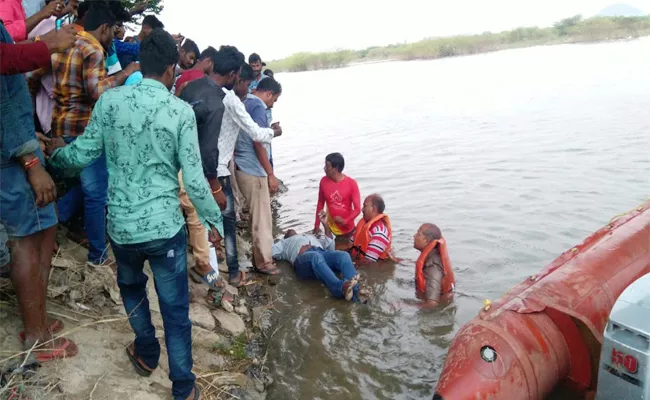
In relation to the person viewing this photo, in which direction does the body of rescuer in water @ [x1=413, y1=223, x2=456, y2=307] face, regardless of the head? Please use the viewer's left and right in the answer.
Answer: facing to the left of the viewer

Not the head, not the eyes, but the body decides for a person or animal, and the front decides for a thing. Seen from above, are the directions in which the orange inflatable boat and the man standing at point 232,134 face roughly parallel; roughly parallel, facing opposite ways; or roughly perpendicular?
roughly parallel

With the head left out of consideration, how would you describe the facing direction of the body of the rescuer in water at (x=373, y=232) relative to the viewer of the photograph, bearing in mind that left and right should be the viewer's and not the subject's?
facing to the left of the viewer

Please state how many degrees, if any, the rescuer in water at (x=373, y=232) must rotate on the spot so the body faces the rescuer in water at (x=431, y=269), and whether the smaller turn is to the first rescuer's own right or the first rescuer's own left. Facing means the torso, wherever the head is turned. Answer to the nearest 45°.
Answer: approximately 135° to the first rescuer's own left

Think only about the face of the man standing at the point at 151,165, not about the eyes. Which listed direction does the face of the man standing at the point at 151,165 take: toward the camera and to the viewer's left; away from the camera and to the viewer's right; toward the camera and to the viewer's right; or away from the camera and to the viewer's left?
away from the camera and to the viewer's right

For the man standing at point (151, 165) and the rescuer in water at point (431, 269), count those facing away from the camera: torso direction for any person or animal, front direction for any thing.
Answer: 1

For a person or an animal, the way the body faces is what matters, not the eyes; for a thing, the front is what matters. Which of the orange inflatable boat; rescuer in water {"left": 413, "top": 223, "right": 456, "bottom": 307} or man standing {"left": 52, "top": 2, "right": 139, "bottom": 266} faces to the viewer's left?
the rescuer in water

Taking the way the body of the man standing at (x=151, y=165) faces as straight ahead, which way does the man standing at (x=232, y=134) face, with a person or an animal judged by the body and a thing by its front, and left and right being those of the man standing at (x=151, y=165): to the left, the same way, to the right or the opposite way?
to the right

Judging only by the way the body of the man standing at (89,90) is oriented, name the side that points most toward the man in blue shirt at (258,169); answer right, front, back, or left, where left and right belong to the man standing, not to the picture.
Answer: front

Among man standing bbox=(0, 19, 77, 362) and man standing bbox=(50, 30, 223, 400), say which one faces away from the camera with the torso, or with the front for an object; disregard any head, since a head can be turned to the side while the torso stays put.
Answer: man standing bbox=(50, 30, 223, 400)

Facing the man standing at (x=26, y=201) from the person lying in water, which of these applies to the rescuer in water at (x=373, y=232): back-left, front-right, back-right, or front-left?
back-left

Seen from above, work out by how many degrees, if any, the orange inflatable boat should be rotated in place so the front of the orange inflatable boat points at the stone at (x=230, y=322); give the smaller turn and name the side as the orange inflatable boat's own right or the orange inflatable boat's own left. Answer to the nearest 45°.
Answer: approximately 135° to the orange inflatable boat's own left

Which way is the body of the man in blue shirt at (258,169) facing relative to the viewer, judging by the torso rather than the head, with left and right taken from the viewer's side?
facing to the right of the viewer

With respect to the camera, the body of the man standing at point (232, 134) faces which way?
to the viewer's right

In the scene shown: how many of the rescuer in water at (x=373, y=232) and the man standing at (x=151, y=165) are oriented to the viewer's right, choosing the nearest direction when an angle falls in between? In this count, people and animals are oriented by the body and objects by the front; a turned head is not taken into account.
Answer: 0

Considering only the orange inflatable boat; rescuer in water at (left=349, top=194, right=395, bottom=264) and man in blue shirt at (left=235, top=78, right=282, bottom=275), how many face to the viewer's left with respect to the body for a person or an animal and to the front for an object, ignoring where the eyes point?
1

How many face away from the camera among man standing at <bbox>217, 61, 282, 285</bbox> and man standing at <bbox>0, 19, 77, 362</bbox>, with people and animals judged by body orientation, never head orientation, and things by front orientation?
0

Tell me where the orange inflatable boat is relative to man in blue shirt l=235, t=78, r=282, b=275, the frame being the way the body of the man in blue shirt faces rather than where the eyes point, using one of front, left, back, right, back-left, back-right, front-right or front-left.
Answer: front-right

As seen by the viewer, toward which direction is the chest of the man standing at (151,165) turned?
away from the camera

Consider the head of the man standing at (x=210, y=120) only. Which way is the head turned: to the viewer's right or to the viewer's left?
to the viewer's right
